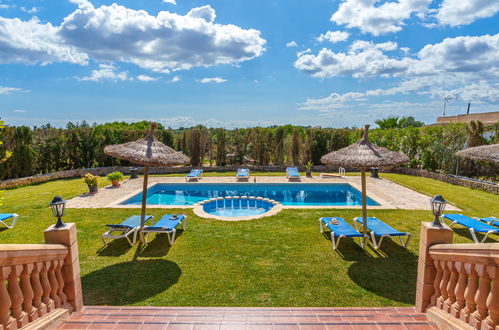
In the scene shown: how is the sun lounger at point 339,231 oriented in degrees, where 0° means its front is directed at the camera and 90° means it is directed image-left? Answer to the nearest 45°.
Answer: approximately 315°

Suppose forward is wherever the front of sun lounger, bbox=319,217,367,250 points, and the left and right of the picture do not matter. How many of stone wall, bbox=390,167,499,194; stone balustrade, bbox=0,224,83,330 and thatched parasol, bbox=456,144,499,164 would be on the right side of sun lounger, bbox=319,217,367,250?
1

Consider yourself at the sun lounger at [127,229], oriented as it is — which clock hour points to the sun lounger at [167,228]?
the sun lounger at [167,228] is roughly at 8 o'clock from the sun lounger at [127,229].

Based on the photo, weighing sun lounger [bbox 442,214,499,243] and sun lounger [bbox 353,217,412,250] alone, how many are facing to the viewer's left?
0

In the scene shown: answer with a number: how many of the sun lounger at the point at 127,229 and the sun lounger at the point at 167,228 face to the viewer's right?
0

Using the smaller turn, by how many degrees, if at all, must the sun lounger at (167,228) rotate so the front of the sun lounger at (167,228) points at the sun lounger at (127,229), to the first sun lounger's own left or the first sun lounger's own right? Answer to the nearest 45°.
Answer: approximately 45° to the first sun lounger's own right

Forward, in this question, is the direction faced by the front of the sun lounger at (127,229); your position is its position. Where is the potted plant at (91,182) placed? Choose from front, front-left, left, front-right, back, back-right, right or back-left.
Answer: back-right

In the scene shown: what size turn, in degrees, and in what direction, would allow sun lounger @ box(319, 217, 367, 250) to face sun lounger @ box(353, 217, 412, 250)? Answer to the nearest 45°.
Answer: approximately 45° to its left

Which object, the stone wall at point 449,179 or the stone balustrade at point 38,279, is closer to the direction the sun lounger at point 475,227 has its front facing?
the stone balustrade

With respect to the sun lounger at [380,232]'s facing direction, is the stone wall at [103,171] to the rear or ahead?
to the rear

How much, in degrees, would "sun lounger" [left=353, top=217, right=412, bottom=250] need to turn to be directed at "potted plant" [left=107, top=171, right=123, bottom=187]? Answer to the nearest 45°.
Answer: approximately 135° to its right

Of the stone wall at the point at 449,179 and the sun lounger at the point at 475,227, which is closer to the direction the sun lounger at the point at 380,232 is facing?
the sun lounger

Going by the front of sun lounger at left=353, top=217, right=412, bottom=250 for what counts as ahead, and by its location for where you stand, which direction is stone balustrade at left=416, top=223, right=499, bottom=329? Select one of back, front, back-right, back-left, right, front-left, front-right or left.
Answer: front-right

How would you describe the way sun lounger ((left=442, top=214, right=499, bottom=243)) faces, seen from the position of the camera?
facing the viewer and to the right of the viewer

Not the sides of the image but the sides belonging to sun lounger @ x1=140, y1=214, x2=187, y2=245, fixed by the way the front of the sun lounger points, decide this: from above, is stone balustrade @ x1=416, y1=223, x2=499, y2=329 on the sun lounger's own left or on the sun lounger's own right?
on the sun lounger's own left
